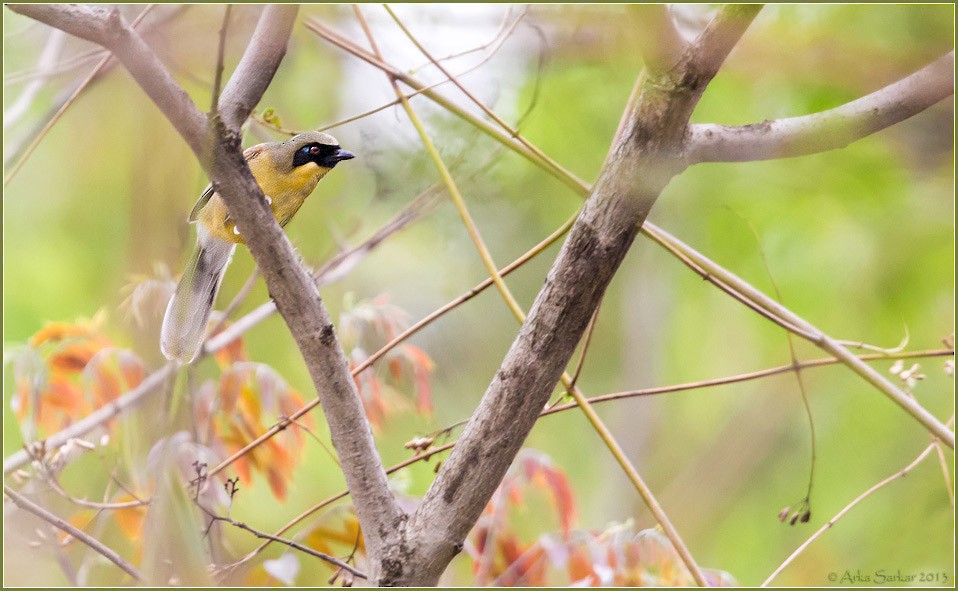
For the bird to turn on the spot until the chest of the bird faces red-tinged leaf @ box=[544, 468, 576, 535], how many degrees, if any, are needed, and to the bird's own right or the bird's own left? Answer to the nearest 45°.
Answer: approximately 45° to the bird's own left

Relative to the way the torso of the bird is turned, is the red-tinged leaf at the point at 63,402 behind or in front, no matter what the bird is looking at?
behind

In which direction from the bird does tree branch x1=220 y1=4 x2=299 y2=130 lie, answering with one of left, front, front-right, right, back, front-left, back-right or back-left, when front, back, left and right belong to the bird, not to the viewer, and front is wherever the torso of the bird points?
right

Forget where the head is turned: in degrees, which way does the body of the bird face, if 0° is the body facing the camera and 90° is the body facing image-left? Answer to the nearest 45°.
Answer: approximately 270°

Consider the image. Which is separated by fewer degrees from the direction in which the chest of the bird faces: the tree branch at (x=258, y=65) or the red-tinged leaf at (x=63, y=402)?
the tree branch
